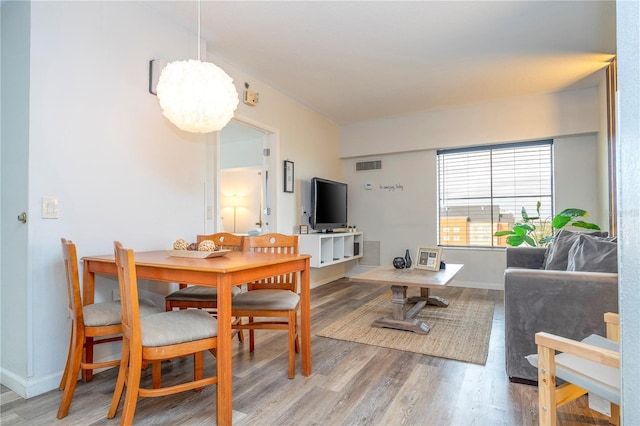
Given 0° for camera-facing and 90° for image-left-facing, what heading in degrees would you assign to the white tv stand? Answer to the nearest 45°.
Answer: approximately 315°

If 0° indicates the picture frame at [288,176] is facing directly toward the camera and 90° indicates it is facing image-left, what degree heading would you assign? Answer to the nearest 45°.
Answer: approximately 315°

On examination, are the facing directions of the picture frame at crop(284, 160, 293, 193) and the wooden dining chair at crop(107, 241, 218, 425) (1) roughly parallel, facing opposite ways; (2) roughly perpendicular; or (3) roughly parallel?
roughly perpendicular

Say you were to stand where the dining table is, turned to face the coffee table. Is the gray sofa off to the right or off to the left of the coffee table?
right

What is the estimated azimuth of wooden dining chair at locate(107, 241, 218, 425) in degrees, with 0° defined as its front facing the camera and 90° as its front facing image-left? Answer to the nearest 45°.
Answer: approximately 225°

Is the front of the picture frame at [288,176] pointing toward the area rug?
yes

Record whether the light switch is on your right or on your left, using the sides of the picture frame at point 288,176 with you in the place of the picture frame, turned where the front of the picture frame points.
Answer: on your right

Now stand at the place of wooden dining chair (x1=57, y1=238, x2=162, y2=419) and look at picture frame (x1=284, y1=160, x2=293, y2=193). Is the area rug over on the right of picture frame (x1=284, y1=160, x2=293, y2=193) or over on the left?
right
